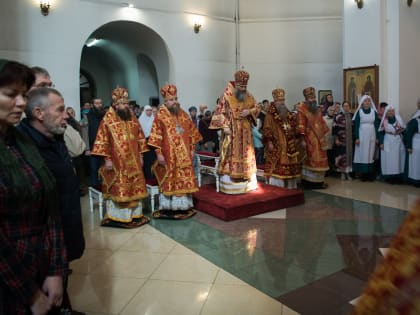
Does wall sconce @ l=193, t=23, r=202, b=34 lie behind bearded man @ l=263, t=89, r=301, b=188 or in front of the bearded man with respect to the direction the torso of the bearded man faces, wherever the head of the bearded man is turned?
behind

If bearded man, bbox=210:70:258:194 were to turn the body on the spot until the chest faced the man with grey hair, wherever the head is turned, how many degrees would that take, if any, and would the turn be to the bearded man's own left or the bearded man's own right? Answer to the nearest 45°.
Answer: approximately 45° to the bearded man's own right

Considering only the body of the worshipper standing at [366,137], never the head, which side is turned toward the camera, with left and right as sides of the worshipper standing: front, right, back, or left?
front

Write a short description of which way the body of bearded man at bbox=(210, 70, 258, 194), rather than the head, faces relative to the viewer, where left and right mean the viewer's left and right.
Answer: facing the viewer and to the right of the viewer

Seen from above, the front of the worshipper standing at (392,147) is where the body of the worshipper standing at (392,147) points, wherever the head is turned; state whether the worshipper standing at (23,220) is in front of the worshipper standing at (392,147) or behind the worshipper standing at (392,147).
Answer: in front

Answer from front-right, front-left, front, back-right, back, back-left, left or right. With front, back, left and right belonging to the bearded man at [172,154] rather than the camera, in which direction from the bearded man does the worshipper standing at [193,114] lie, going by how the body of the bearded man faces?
back-left

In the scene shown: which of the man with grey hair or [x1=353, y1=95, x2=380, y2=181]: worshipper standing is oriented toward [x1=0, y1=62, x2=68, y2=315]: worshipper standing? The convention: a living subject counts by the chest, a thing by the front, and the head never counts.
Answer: [x1=353, y1=95, x2=380, y2=181]: worshipper standing

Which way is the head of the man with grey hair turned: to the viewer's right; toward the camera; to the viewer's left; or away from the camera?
to the viewer's right

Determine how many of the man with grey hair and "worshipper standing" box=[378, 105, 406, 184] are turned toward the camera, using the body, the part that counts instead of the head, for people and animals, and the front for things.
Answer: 1

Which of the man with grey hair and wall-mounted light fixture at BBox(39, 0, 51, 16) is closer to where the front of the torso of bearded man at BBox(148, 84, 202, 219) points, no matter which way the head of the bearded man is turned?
the man with grey hair

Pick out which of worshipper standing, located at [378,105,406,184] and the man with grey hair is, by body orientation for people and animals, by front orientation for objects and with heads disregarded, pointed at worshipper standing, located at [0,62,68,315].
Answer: worshipper standing, located at [378,105,406,184]

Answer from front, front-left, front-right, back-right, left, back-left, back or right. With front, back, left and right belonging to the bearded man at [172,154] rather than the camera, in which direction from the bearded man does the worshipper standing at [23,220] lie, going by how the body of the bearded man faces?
front-right

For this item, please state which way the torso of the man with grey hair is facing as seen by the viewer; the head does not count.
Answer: to the viewer's right

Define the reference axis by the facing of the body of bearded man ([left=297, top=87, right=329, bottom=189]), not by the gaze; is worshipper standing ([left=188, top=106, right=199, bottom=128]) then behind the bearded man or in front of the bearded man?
behind

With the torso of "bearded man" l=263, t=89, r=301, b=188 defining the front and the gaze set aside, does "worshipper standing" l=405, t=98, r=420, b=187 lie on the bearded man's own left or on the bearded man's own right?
on the bearded man's own left
